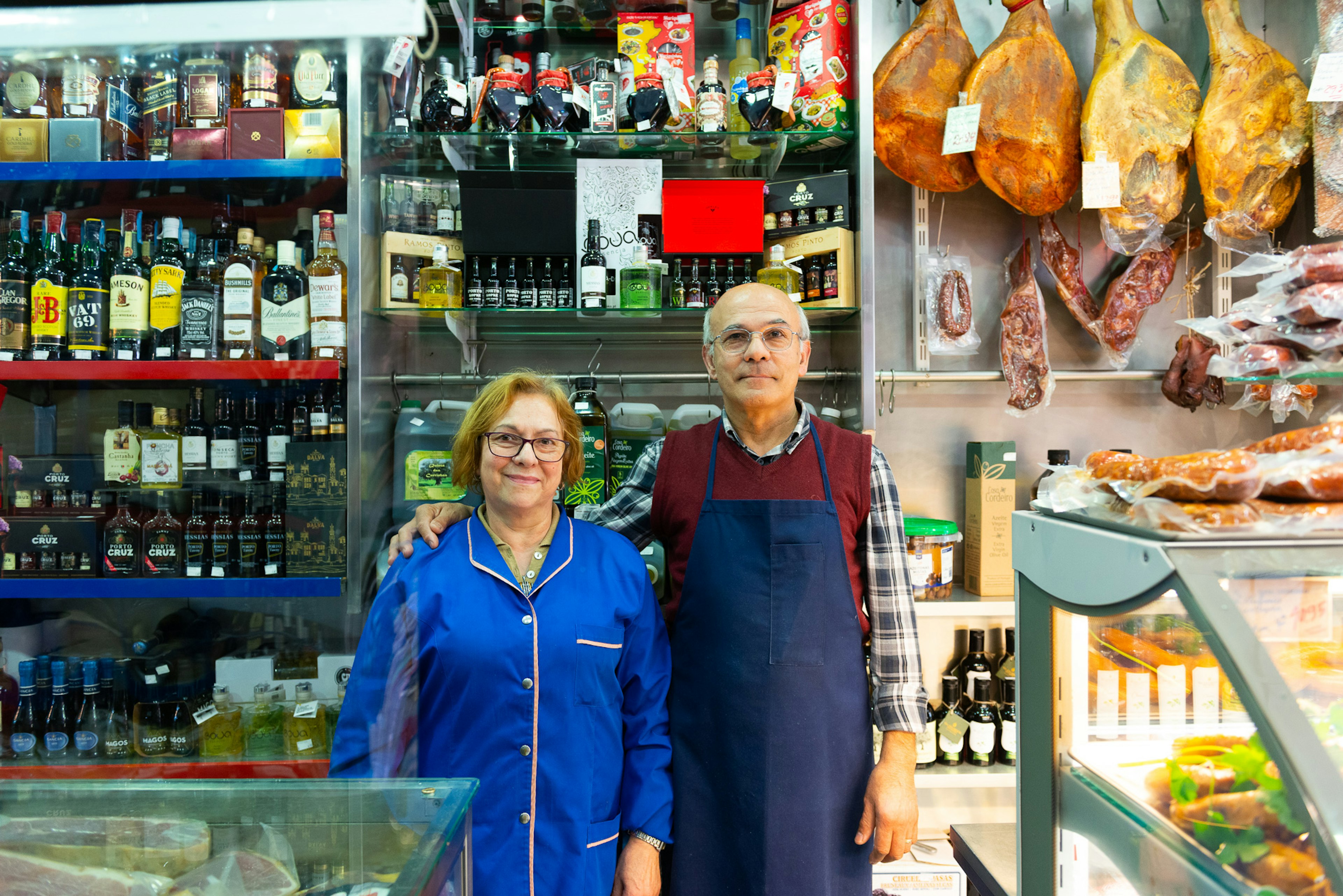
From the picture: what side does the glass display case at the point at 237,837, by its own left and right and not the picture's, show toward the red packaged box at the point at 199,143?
back

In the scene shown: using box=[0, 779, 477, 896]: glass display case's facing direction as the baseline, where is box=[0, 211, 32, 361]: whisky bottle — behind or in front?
behind

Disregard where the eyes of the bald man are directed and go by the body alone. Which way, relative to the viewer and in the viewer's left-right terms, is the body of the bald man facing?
facing the viewer

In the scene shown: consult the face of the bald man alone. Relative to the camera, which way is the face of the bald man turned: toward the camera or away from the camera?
toward the camera

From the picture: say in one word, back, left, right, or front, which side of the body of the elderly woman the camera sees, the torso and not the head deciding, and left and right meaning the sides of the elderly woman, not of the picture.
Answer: front

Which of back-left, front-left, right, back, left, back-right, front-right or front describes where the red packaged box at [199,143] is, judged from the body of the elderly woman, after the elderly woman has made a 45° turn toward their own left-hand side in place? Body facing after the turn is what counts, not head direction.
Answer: back

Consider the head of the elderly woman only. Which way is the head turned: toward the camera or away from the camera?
toward the camera

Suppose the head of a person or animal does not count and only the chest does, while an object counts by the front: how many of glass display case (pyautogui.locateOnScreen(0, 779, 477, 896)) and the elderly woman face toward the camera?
2

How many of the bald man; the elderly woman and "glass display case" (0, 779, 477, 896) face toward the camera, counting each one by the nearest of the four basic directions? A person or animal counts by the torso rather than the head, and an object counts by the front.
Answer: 3

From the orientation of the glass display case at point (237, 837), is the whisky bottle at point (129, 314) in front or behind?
behind

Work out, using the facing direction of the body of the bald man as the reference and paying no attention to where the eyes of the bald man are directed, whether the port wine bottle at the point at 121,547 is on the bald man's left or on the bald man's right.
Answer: on the bald man's right
